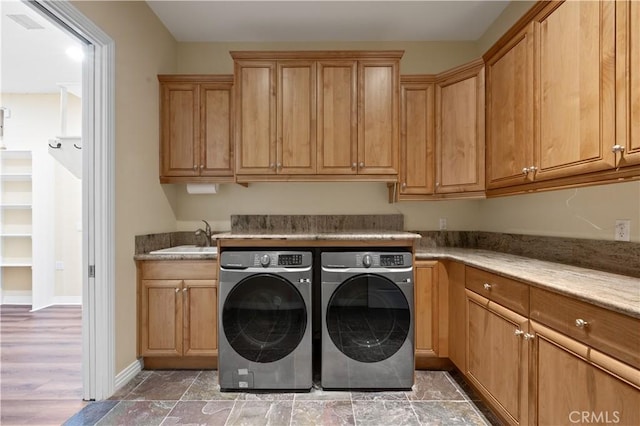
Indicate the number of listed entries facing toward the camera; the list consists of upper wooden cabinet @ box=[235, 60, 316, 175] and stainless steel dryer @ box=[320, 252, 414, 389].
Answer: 2

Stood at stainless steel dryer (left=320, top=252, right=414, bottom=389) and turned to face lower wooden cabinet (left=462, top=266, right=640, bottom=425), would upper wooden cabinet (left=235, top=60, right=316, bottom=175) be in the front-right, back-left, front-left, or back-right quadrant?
back-right

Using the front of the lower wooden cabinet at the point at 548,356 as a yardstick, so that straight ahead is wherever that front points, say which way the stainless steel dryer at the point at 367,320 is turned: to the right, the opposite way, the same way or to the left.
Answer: to the left

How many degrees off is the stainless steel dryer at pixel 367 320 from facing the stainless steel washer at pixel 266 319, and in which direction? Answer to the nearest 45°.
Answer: approximately 90° to its right

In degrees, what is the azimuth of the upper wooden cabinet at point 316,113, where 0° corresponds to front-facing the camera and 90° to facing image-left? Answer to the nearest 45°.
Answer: approximately 0°

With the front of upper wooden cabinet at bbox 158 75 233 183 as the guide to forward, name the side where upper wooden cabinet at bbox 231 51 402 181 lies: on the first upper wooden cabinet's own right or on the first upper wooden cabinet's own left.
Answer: on the first upper wooden cabinet's own left

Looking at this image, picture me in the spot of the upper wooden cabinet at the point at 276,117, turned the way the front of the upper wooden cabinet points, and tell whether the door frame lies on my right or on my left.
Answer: on my right

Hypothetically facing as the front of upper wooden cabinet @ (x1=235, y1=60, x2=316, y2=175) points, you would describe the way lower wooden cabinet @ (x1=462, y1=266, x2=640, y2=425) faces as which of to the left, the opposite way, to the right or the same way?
to the right

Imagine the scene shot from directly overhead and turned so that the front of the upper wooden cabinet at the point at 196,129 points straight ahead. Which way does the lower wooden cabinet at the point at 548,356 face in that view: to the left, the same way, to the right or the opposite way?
to the right
